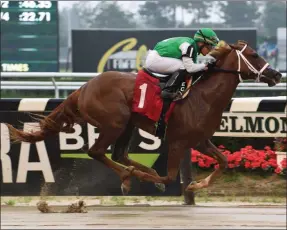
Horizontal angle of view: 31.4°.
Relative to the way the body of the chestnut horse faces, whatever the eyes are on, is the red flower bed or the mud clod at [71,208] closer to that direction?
the red flower bed

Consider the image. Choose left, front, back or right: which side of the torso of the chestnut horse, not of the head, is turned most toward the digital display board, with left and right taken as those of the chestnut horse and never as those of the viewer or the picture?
left

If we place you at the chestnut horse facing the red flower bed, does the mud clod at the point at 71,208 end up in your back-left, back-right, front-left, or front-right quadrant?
back-left

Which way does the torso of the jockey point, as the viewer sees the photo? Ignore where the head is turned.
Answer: to the viewer's right

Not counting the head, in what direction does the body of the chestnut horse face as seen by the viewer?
to the viewer's right

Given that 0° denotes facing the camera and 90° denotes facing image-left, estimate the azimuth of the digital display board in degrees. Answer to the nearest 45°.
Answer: approximately 0°

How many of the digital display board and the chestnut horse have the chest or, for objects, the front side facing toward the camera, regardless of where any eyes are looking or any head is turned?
1

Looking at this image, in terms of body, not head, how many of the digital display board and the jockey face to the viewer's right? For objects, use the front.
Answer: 1

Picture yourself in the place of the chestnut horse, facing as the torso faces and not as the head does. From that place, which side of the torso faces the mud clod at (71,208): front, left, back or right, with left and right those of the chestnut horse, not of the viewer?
back
